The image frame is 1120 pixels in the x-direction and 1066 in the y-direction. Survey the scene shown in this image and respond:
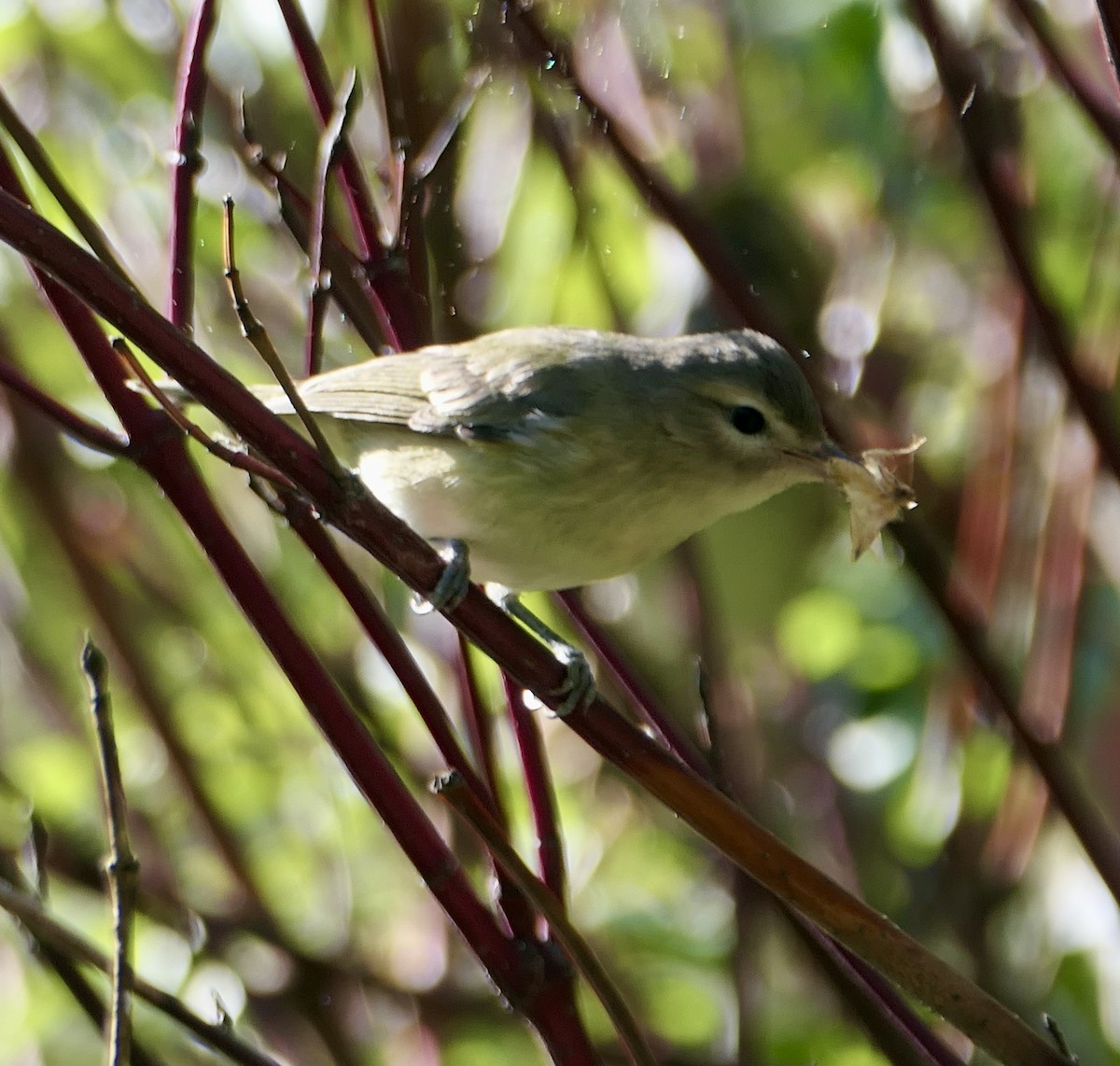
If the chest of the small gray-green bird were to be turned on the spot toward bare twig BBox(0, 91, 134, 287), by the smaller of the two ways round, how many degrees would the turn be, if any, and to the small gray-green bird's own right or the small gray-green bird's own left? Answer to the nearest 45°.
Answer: approximately 135° to the small gray-green bird's own right

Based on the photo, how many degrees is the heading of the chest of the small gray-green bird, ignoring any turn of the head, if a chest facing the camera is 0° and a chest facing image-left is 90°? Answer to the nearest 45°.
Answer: approximately 270°
